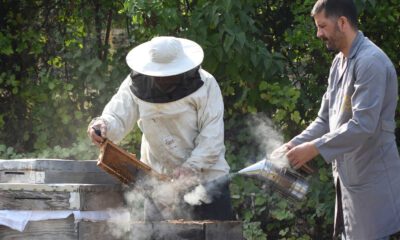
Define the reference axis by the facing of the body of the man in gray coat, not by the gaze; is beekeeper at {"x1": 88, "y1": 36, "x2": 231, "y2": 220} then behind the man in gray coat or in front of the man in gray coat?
in front

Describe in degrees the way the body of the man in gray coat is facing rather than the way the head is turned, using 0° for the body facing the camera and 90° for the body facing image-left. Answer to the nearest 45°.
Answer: approximately 90°

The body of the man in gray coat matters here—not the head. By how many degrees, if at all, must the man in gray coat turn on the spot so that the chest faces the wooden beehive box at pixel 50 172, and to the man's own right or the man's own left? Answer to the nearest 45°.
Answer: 0° — they already face it

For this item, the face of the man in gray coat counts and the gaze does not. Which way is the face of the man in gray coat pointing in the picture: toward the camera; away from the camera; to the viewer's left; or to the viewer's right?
to the viewer's left

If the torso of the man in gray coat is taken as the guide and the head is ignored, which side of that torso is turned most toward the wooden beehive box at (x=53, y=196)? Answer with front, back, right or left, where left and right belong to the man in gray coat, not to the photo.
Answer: front

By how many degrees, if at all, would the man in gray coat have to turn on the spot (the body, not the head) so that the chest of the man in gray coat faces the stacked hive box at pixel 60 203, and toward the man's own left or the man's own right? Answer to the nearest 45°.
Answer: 0° — they already face it

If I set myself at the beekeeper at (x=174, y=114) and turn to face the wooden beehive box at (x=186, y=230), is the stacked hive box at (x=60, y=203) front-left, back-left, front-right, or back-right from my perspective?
front-right
